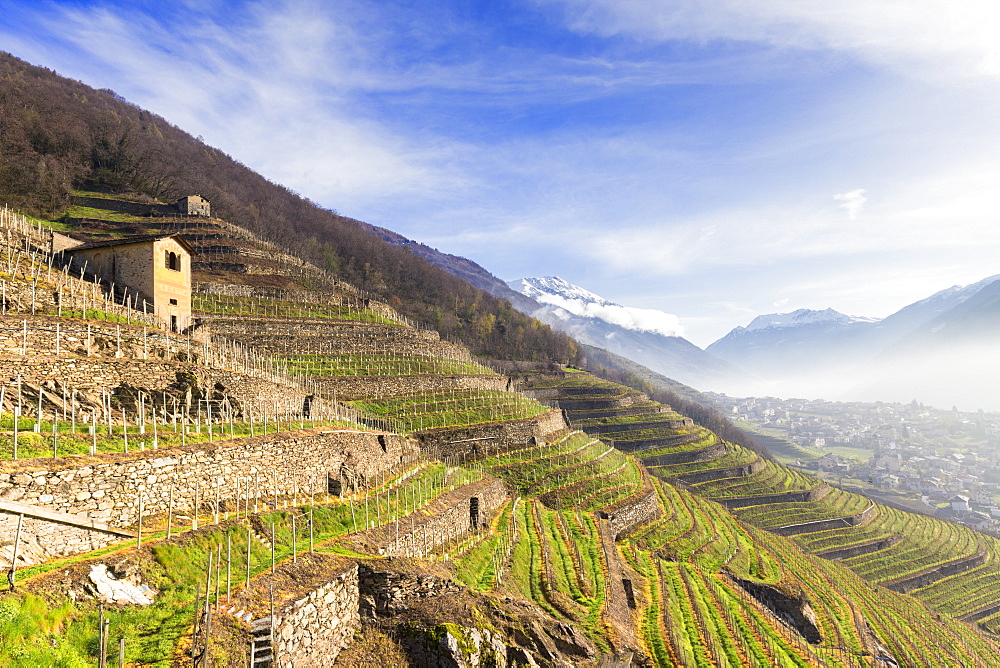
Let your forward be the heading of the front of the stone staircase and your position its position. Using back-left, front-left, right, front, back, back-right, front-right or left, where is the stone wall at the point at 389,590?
back-left

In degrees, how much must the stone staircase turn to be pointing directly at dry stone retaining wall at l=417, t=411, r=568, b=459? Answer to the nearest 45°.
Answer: approximately 135° to its left

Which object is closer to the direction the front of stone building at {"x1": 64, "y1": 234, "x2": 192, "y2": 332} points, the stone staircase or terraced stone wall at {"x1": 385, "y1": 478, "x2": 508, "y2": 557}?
the terraced stone wall

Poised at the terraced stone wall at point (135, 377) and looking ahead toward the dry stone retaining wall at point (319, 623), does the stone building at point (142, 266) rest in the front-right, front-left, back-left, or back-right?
back-left

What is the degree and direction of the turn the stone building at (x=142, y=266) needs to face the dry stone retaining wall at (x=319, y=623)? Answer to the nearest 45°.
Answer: approximately 45° to its right

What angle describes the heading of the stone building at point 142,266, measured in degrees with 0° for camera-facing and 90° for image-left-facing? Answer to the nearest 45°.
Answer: approximately 315°

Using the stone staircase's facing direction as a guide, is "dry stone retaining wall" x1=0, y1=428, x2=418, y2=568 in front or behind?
behind

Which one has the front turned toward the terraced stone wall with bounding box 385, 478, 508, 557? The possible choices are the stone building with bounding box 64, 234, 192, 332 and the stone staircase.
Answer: the stone building

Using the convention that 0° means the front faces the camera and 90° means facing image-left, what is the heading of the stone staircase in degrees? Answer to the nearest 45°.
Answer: approximately 0°

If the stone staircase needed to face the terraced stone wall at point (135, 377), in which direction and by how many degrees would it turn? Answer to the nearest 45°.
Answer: approximately 180°

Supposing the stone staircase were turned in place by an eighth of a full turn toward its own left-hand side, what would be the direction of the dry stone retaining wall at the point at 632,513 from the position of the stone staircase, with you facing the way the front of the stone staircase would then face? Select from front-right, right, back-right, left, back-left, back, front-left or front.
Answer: left
